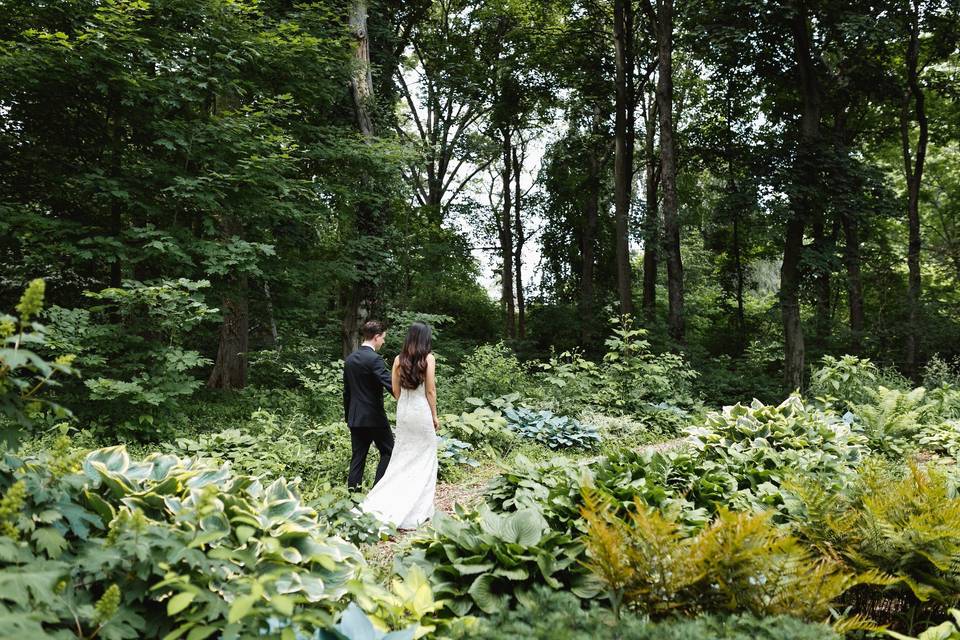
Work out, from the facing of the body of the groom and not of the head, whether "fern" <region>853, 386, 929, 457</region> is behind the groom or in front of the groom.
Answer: in front

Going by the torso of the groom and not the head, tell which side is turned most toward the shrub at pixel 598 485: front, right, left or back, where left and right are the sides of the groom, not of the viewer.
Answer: right

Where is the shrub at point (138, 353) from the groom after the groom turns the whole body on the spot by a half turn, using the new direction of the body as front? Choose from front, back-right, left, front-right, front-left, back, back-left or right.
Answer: right

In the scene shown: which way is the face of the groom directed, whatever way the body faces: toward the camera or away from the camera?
away from the camera

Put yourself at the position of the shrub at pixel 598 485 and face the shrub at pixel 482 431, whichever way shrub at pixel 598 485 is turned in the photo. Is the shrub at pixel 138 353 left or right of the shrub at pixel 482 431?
left

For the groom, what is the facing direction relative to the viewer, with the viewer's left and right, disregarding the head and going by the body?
facing away from the viewer and to the right of the viewer

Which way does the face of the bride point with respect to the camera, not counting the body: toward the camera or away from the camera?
away from the camera

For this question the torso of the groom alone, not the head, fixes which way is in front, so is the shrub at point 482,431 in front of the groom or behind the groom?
in front

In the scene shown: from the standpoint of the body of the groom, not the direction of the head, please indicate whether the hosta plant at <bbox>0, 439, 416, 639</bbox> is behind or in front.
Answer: behind

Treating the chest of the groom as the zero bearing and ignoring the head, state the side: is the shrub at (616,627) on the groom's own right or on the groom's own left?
on the groom's own right

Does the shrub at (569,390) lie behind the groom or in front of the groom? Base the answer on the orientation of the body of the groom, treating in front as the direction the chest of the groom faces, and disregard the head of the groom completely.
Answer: in front

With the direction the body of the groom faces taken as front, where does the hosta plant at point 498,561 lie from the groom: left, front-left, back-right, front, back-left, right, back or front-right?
back-right
